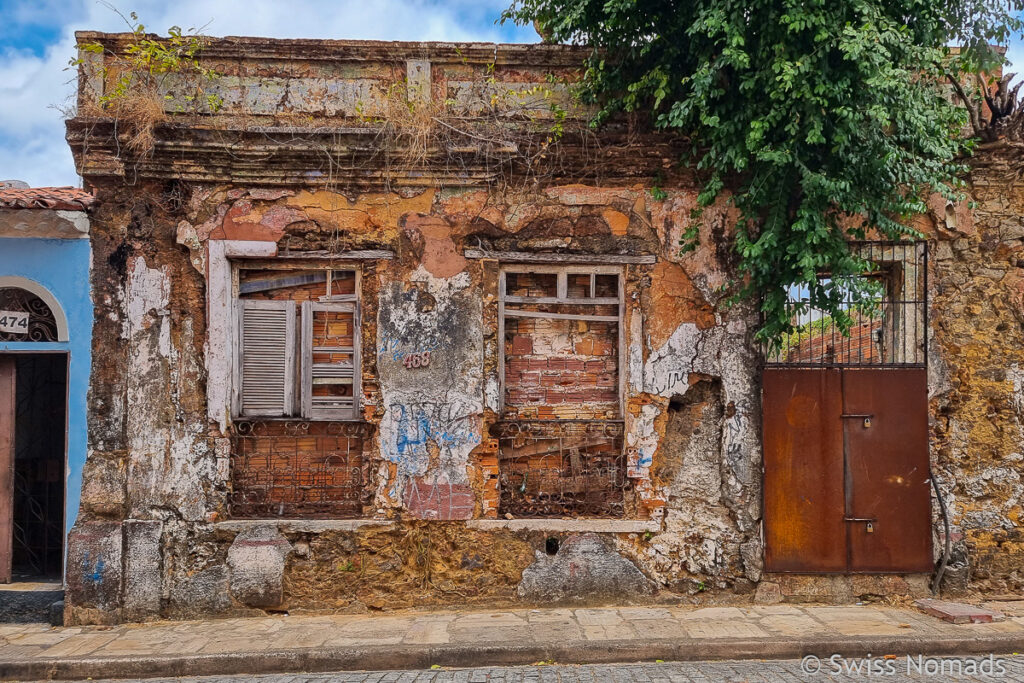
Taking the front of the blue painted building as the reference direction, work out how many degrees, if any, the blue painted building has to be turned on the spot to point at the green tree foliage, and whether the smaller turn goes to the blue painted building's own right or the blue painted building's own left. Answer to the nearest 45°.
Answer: approximately 45° to the blue painted building's own left

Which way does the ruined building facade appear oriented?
toward the camera

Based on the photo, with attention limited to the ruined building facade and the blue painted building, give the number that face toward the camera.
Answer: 2

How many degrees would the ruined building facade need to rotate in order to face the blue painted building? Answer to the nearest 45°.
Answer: approximately 90° to its right

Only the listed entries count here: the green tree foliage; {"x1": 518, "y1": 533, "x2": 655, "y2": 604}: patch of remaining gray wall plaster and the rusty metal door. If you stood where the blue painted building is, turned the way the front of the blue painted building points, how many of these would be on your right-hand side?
0

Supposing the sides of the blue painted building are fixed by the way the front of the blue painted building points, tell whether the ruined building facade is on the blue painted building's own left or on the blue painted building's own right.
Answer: on the blue painted building's own left
